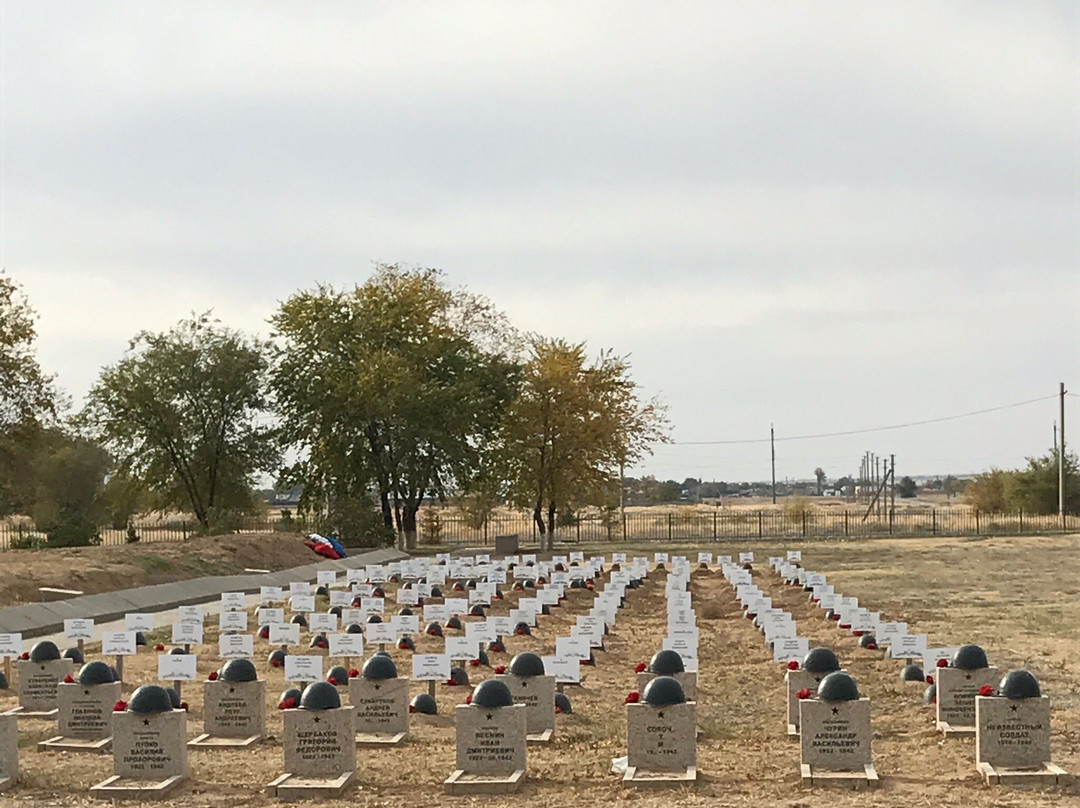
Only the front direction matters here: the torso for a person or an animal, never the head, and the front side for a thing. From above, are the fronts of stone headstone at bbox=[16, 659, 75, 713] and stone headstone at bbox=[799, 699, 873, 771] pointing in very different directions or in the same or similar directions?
same or similar directions

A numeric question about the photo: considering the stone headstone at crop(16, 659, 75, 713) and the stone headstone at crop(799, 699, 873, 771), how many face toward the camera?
2

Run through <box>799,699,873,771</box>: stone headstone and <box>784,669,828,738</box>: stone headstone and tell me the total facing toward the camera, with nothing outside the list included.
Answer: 2

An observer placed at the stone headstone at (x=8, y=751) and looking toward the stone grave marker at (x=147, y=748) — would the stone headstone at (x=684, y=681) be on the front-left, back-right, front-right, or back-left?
front-left

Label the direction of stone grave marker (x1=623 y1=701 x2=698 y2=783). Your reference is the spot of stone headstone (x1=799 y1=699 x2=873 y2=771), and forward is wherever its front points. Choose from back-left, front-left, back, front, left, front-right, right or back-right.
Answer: right

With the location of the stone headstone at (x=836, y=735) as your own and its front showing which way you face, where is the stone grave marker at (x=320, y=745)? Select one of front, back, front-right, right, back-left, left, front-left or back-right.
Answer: right

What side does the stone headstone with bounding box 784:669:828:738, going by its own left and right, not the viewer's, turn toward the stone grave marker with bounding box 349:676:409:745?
right

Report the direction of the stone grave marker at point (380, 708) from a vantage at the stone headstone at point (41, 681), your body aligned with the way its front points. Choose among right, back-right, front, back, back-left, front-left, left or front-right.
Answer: front-left

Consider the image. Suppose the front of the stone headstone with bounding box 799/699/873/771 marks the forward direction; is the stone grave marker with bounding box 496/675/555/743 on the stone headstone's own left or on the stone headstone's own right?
on the stone headstone's own right

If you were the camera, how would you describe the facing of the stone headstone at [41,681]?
facing the viewer

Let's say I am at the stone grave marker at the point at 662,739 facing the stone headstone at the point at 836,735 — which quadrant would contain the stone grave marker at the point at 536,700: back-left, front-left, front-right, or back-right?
back-left

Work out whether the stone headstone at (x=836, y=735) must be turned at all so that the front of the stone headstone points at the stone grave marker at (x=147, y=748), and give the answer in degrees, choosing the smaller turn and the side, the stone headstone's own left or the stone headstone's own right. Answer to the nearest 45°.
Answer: approximately 90° to the stone headstone's own right

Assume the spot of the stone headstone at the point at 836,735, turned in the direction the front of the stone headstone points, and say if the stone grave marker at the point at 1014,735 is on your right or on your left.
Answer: on your left

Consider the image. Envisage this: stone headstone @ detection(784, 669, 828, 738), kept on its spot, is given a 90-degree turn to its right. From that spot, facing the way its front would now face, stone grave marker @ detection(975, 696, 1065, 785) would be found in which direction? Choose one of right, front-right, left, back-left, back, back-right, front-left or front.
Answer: back-left

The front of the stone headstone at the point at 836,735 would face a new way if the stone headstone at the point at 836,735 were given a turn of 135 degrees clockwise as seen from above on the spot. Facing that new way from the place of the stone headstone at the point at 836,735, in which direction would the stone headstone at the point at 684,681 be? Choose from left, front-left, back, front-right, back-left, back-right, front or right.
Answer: front

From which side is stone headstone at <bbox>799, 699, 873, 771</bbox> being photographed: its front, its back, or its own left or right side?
front

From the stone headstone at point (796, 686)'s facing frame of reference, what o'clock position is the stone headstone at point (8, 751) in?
the stone headstone at point (8, 751) is roughly at 2 o'clock from the stone headstone at point (796, 686).

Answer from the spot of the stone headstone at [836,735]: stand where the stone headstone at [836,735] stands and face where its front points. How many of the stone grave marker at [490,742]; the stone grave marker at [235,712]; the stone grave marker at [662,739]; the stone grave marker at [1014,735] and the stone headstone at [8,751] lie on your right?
4
